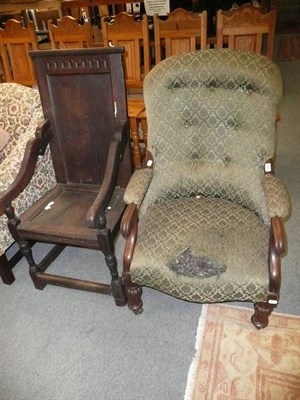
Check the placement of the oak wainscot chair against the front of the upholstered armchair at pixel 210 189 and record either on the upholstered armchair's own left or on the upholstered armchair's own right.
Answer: on the upholstered armchair's own right

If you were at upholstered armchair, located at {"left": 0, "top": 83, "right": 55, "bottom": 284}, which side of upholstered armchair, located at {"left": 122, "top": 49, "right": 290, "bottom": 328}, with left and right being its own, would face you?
right

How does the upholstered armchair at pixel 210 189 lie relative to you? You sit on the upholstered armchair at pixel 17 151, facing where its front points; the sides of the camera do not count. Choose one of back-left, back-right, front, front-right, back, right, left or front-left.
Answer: left

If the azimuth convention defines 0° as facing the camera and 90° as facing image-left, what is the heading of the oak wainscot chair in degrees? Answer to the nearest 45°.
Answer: approximately 45°

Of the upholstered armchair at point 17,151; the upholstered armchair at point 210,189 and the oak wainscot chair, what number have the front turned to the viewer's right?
0

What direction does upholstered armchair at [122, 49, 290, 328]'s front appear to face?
toward the camera

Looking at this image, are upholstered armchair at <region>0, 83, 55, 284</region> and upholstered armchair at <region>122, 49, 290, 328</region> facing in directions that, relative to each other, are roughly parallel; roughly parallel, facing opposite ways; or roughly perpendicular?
roughly parallel
